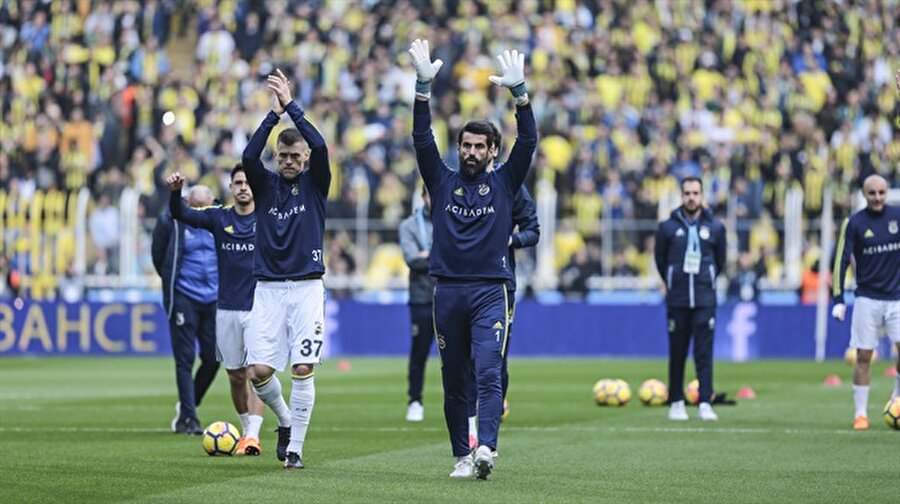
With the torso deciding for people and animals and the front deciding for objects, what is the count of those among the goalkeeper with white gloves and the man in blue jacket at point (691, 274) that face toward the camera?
2

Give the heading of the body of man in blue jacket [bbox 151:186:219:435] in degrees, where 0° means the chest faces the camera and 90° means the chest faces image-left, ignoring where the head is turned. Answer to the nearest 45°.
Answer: approximately 315°

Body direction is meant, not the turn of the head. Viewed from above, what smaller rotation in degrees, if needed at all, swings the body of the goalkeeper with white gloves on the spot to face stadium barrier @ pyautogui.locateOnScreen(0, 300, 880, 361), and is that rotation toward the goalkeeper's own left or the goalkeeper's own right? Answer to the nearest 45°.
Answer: approximately 180°

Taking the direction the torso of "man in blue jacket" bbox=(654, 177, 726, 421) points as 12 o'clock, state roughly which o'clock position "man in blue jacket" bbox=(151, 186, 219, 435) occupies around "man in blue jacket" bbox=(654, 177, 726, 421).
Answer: "man in blue jacket" bbox=(151, 186, 219, 435) is roughly at 2 o'clock from "man in blue jacket" bbox=(654, 177, 726, 421).

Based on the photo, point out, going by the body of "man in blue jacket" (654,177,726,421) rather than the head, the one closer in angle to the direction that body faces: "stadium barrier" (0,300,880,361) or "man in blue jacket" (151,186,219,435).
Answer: the man in blue jacket

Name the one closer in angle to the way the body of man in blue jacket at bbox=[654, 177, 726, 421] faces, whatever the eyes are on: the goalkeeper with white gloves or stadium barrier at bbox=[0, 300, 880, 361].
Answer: the goalkeeper with white gloves

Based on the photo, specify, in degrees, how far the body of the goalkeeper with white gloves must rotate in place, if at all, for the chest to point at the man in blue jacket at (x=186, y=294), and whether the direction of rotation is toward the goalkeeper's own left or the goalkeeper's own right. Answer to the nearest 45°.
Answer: approximately 135° to the goalkeeper's own right
